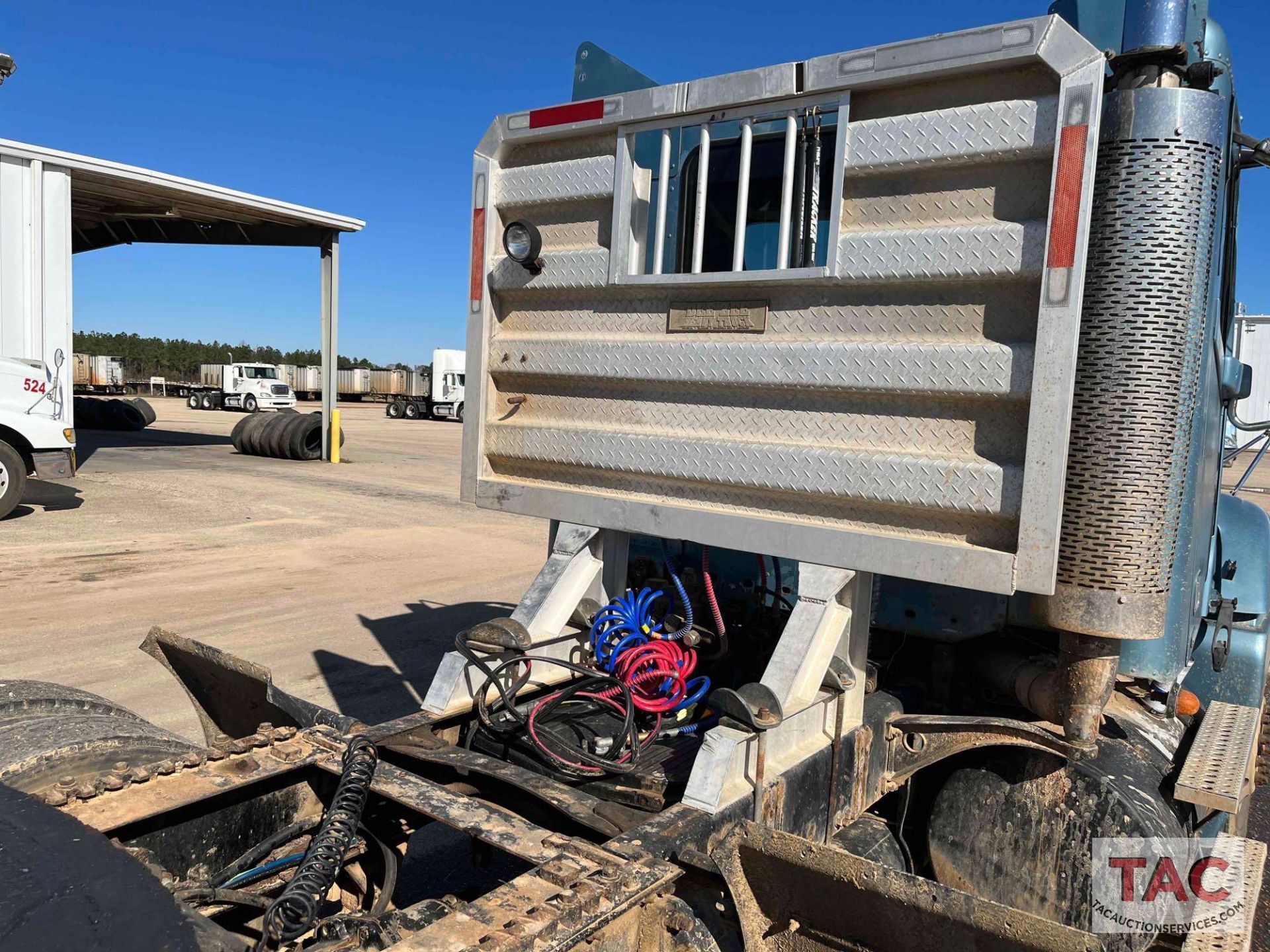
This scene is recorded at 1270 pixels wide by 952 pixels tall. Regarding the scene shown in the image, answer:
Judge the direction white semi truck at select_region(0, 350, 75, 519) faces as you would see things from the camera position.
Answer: facing to the right of the viewer

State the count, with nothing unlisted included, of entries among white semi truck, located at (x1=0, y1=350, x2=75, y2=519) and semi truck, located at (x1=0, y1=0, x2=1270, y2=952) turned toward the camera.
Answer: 0

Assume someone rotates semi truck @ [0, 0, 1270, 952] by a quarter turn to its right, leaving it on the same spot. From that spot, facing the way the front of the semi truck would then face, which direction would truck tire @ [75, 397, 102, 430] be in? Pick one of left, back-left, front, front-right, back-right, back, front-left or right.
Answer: back

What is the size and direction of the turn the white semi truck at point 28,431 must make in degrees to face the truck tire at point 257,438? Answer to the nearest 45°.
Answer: approximately 45° to its left

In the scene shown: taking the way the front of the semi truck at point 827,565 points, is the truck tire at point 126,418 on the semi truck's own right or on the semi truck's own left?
on the semi truck's own left

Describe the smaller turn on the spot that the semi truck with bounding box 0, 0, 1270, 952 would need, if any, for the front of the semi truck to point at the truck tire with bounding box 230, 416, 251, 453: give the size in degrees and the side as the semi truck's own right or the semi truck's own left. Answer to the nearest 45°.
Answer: approximately 90° to the semi truck's own left

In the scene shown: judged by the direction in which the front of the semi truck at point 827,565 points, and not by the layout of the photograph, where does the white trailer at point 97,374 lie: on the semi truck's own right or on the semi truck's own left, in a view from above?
on the semi truck's own left

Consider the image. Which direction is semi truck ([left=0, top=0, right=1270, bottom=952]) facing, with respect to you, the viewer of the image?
facing away from the viewer and to the right of the viewer

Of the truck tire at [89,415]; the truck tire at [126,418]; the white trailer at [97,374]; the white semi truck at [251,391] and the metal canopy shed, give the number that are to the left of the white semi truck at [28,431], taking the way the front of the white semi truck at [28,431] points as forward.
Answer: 5

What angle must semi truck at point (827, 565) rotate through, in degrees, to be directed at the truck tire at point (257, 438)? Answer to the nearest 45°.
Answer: approximately 90° to its left

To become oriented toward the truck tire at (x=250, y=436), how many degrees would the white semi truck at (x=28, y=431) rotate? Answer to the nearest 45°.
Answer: approximately 45° to its left

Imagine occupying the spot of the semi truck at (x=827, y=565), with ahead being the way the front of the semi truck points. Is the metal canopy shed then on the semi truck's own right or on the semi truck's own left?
on the semi truck's own left
